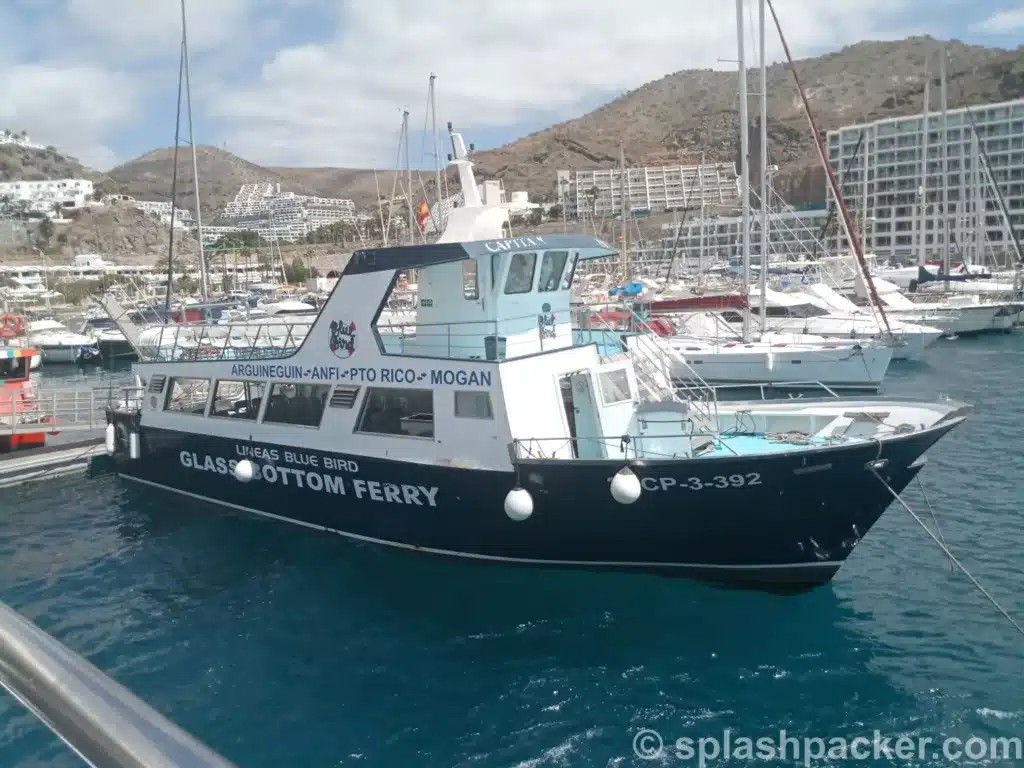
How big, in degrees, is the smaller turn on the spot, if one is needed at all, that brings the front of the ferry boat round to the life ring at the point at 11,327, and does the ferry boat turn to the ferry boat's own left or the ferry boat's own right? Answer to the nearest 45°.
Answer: approximately 180°

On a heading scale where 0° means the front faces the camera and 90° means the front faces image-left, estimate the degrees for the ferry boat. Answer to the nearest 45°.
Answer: approximately 315°

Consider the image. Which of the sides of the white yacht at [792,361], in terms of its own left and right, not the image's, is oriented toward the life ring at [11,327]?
back

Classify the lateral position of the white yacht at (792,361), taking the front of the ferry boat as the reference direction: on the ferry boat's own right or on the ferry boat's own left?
on the ferry boat's own left

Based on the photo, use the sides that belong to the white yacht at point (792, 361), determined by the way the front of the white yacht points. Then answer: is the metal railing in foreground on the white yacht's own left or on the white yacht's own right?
on the white yacht's own right

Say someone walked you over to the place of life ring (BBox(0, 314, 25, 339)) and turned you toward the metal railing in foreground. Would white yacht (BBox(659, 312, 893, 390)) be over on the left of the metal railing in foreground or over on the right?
left

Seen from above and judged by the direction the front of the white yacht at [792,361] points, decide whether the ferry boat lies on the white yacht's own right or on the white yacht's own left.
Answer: on the white yacht's own right
